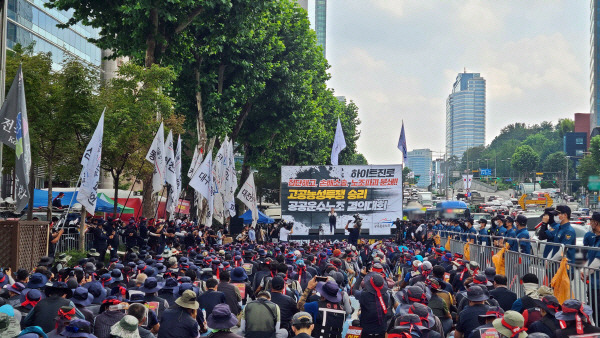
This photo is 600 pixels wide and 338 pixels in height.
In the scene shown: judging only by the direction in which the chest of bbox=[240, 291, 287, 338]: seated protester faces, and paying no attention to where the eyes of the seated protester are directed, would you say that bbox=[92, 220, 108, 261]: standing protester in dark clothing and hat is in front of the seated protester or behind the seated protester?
in front

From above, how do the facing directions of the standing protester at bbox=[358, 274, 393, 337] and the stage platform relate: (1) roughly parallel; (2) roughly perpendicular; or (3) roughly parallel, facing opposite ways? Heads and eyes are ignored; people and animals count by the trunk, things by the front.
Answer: roughly parallel, facing opposite ways

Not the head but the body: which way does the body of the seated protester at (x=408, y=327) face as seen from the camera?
away from the camera

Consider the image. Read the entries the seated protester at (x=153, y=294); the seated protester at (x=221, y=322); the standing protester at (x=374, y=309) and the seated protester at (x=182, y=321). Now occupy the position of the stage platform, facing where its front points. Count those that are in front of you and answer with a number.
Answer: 4

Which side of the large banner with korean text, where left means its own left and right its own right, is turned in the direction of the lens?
front

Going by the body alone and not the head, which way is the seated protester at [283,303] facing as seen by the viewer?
away from the camera

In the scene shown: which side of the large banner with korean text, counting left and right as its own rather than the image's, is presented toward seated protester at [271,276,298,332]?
front

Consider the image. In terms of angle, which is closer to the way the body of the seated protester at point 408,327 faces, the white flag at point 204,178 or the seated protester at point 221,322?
the white flag

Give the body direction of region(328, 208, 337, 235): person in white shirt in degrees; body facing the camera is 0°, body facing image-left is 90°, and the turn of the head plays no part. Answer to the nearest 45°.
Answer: approximately 0°

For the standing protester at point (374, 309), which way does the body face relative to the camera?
away from the camera

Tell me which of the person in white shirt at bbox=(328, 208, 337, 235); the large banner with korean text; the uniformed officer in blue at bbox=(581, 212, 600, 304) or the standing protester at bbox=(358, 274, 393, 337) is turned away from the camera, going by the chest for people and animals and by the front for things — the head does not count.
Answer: the standing protester

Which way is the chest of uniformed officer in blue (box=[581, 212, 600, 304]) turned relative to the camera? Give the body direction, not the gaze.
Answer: to the viewer's left

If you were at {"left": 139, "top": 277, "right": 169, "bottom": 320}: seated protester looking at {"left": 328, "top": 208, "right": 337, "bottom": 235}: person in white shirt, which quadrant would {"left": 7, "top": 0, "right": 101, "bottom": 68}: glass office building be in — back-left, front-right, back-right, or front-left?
front-left

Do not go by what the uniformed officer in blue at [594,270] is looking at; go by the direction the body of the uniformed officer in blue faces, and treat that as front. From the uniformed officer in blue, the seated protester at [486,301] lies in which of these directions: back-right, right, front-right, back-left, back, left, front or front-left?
front-left

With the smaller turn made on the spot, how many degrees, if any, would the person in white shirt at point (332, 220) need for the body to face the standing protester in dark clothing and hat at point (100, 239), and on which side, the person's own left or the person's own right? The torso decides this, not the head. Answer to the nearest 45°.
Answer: approximately 45° to the person's own right

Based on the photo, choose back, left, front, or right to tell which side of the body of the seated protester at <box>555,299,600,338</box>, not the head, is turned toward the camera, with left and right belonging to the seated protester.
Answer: back

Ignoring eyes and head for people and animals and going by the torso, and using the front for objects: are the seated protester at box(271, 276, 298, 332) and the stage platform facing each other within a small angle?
yes

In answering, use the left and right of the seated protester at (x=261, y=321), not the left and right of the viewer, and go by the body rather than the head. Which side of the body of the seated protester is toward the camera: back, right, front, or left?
back

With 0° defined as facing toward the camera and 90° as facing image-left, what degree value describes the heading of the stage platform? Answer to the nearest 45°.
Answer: approximately 0°

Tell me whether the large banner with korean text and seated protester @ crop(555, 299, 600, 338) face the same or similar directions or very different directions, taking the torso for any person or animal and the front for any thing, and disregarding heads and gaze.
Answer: very different directions
